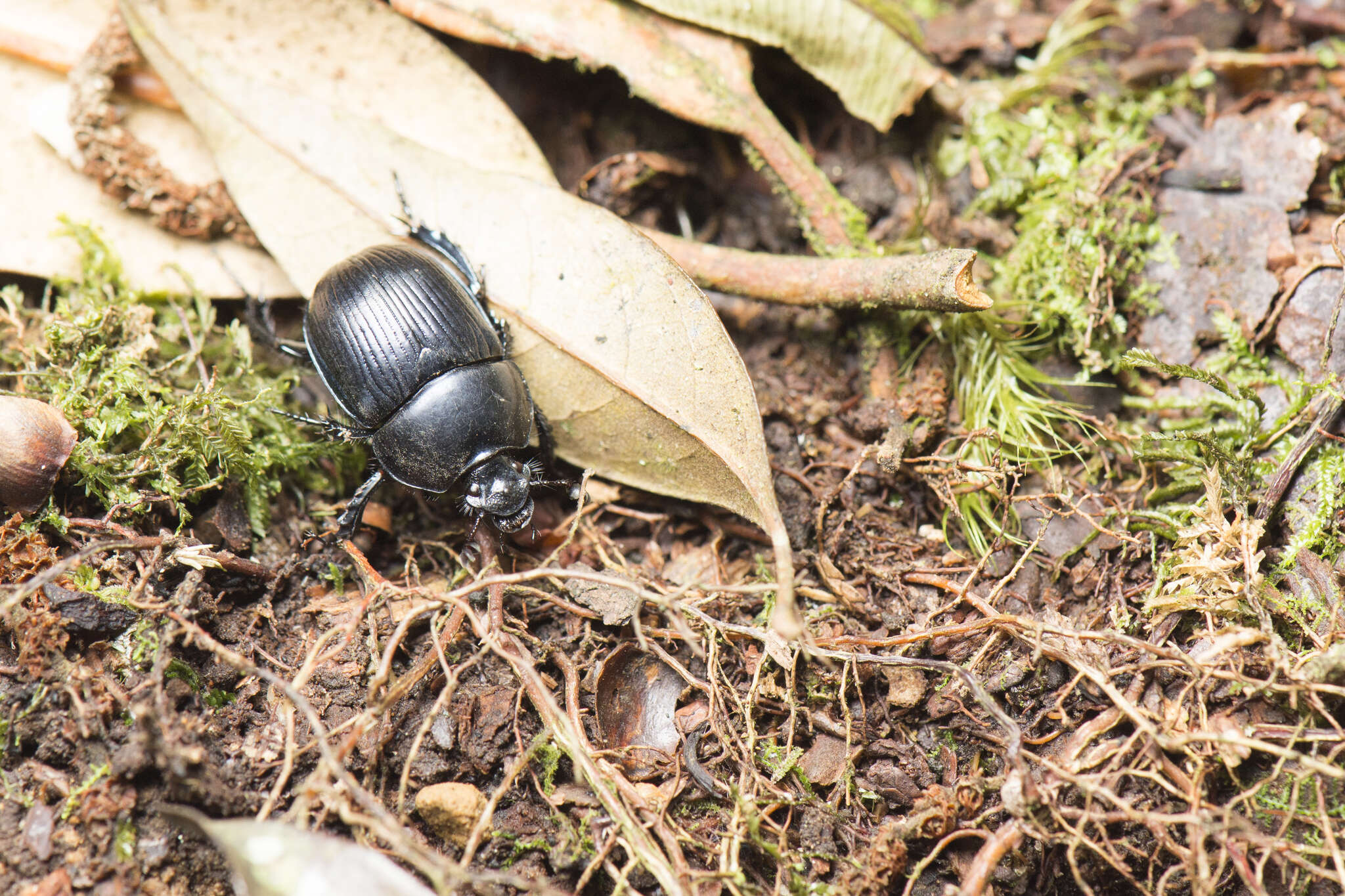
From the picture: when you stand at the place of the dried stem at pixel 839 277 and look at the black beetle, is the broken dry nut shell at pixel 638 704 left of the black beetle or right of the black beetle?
left

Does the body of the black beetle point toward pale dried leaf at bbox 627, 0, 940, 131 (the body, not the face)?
no

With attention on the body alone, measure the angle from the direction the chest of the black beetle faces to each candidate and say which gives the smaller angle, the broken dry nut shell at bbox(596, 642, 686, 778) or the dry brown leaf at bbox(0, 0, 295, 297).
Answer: the broken dry nut shell

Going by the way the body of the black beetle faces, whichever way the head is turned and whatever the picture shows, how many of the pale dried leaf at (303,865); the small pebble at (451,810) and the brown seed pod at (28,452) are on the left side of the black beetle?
0

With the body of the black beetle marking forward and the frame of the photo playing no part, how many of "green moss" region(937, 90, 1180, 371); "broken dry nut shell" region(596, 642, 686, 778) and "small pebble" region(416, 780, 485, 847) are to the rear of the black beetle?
0

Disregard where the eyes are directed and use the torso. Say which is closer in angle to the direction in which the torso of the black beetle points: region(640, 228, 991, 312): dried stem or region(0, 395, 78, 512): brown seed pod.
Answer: the dried stem

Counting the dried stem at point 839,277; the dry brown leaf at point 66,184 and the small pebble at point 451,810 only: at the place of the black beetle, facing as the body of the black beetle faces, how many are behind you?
1

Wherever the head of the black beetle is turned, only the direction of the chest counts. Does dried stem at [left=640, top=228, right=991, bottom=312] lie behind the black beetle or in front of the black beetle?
in front

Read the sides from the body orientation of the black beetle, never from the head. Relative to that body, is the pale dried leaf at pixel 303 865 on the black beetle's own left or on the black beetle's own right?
on the black beetle's own right

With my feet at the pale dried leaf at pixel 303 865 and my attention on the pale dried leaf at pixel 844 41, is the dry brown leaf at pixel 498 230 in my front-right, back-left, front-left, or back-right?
front-left

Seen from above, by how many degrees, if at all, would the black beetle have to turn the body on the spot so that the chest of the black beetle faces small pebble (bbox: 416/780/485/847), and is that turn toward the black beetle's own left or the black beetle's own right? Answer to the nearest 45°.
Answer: approximately 45° to the black beetle's own right

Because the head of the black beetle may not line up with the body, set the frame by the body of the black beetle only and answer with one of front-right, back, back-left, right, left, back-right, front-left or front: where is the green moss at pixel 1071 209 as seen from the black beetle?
front-left

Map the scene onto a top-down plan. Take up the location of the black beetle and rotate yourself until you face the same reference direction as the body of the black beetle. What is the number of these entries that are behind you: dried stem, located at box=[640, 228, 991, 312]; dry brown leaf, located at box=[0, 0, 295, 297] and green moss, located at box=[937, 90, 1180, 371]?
1

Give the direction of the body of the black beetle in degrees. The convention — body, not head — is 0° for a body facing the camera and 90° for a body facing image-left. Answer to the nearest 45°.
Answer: approximately 315°
